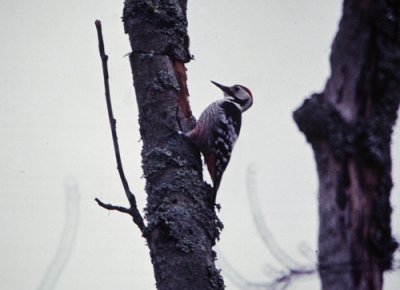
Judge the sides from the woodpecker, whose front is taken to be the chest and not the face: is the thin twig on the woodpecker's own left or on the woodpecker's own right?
on the woodpecker's own left

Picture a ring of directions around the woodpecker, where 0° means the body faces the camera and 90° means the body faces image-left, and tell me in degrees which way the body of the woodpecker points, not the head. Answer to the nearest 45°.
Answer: approximately 90°
